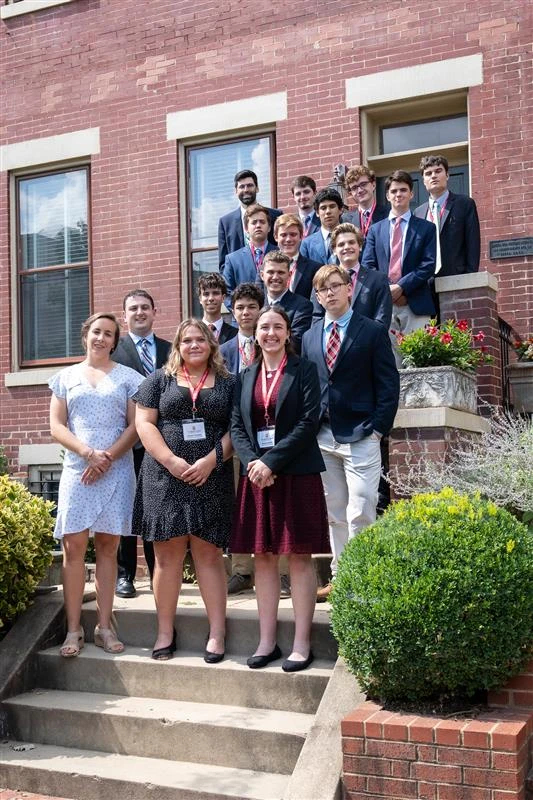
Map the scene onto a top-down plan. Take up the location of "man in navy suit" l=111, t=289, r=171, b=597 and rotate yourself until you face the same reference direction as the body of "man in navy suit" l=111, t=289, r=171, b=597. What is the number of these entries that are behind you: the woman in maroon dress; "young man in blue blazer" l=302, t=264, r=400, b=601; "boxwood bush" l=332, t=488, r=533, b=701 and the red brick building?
1

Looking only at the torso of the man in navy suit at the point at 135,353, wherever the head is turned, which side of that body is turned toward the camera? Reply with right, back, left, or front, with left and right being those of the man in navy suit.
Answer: front

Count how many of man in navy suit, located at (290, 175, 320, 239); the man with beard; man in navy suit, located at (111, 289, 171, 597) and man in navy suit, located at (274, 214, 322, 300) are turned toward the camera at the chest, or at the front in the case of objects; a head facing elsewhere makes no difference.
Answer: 4

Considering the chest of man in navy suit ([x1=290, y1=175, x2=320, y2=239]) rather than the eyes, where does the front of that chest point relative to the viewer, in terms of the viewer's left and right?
facing the viewer

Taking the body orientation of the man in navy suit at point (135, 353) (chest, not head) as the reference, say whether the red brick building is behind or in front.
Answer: behind

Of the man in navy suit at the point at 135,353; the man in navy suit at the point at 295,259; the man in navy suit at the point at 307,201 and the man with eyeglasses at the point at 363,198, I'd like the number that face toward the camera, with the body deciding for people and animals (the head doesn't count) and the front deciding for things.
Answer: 4

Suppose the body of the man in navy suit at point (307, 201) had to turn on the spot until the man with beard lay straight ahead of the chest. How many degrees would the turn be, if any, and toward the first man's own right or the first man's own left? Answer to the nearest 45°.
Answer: approximately 135° to the first man's own right

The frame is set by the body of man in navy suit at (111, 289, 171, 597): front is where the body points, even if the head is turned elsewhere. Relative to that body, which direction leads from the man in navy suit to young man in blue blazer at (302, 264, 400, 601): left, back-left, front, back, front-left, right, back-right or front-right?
front-left

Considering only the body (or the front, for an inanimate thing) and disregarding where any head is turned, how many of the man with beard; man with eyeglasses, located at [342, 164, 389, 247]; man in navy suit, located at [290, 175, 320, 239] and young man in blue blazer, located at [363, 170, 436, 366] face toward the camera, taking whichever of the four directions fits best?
4

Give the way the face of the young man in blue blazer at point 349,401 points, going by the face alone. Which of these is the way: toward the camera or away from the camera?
toward the camera

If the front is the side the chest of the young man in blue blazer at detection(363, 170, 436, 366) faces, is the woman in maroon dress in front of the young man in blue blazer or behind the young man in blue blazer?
in front

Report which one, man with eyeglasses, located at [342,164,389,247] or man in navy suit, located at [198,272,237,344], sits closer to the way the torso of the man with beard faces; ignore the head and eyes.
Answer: the man in navy suit

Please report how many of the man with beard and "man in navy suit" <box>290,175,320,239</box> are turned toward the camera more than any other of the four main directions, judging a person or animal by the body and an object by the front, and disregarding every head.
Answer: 2

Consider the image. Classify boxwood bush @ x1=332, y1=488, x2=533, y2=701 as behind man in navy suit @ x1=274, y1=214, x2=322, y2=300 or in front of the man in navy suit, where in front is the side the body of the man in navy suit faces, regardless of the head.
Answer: in front

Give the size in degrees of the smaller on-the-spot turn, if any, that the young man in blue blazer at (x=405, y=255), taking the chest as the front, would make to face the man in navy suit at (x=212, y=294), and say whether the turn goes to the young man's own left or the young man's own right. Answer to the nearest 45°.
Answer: approximately 45° to the young man's own right
